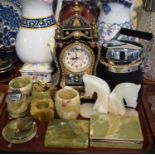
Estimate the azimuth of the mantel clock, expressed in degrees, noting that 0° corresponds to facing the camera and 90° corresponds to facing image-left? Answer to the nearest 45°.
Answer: approximately 0°
